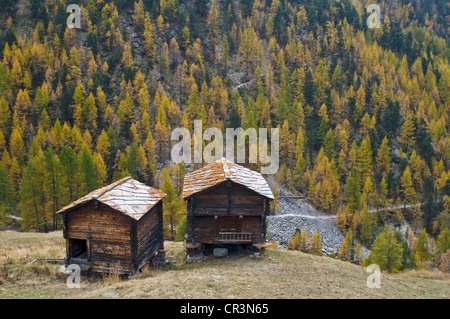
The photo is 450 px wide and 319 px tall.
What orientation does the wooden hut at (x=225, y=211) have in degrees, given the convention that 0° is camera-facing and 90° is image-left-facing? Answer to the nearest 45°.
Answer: approximately 0°

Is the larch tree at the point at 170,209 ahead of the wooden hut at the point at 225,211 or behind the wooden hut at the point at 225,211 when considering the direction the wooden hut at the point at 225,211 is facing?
behind

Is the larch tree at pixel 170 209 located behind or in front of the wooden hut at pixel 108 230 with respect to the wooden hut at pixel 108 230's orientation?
behind

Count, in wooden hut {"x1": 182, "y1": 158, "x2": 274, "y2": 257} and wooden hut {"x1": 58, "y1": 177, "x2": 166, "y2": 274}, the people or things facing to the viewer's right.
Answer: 0

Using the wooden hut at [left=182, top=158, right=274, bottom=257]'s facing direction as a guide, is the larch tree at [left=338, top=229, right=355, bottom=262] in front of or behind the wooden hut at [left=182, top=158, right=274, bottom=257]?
behind

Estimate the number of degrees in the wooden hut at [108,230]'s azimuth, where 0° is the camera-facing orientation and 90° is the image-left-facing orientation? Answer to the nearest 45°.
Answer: approximately 45°
